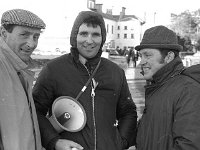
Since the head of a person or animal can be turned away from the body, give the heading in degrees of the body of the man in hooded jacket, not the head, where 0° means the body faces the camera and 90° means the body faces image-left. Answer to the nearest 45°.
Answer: approximately 0°

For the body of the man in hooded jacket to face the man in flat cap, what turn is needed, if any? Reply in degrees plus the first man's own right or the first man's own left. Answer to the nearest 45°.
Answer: approximately 45° to the first man's own right

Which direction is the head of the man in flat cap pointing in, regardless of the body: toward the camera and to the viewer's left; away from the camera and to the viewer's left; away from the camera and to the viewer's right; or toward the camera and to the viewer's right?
toward the camera and to the viewer's right

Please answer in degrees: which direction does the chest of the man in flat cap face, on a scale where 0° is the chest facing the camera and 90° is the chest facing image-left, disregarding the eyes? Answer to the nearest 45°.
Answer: approximately 315°

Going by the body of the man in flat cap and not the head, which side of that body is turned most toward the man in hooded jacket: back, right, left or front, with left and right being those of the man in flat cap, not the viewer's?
left
